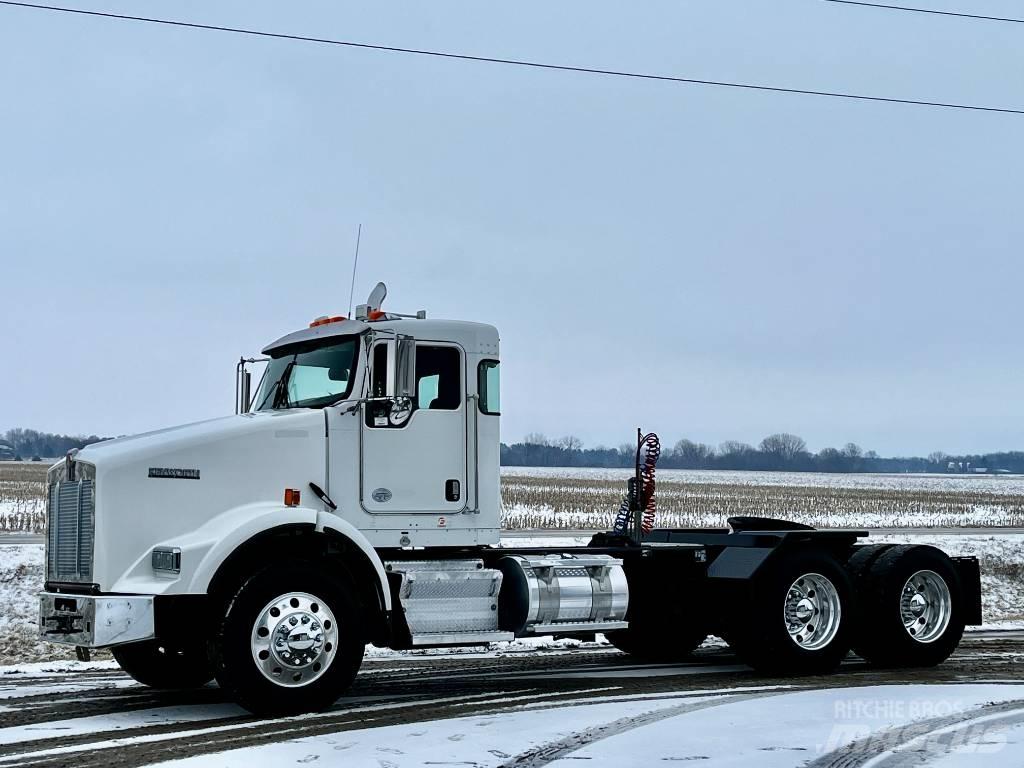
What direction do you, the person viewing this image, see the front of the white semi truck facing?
facing the viewer and to the left of the viewer
